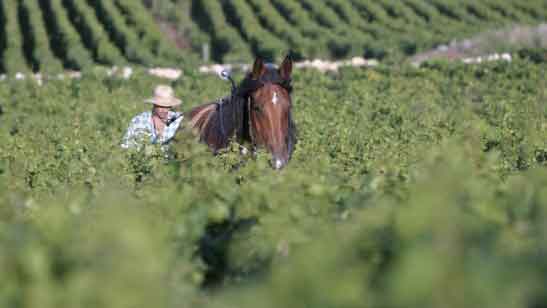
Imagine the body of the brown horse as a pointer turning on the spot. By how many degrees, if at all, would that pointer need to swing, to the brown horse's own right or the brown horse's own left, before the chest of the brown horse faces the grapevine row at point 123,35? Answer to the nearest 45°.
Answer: approximately 135° to the brown horse's own left

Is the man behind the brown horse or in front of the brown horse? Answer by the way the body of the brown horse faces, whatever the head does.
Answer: behind

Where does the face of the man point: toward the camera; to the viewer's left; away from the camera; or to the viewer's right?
toward the camera

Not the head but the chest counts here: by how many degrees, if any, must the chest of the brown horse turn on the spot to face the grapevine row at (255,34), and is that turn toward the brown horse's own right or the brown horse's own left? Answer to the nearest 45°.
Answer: approximately 135° to the brown horse's own left

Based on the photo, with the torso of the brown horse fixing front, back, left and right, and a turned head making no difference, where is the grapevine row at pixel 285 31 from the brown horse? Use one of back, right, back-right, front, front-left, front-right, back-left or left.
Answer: back-left

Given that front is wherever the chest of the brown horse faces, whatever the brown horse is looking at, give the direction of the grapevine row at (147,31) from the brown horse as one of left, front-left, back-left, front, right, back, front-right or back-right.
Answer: back-left

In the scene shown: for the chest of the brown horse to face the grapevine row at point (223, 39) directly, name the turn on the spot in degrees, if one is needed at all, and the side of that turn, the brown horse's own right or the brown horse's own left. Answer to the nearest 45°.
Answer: approximately 135° to the brown horse's own left
